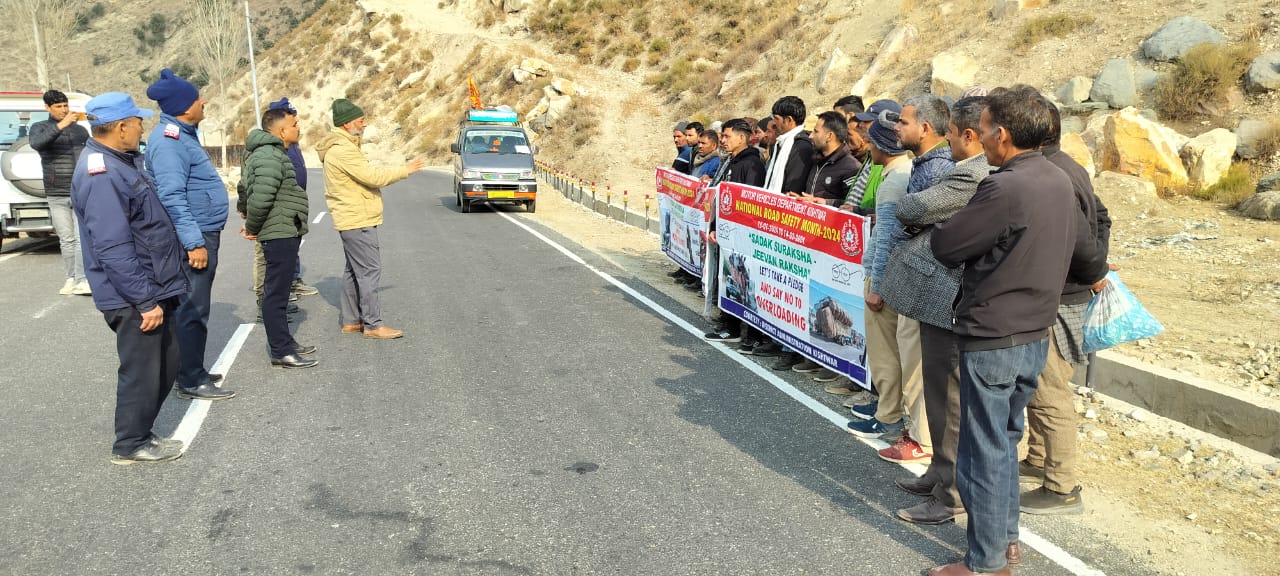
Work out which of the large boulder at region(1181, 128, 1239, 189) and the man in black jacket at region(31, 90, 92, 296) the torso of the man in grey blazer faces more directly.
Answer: the man in black jacket

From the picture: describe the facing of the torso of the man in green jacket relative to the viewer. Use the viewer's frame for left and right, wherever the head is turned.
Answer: facing to the right of the viewer

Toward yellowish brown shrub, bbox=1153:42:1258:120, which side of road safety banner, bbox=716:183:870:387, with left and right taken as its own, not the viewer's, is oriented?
back

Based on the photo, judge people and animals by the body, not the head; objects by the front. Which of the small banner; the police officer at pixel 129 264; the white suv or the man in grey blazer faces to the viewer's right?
the police officer

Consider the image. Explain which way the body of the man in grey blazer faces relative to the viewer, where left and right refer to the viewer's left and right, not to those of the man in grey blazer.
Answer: facing to the left of the viewer

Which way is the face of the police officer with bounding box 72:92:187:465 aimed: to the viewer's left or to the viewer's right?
to the viewer's right

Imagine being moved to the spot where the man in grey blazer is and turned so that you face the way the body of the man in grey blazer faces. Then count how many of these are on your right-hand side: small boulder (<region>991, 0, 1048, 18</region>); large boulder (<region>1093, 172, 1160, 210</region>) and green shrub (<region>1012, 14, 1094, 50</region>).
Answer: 3

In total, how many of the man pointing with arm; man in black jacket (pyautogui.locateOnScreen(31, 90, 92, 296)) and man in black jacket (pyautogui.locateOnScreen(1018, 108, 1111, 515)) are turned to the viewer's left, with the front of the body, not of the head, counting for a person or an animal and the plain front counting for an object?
1

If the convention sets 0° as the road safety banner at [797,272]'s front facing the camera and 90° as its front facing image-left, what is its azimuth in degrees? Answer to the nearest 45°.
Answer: approximately 45°

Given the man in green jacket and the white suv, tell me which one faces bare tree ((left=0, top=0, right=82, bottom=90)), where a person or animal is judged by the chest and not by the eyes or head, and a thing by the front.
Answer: the white suv

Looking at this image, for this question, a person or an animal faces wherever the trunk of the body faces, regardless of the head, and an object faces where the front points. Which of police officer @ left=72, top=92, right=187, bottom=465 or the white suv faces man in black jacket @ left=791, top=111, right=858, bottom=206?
the police officer

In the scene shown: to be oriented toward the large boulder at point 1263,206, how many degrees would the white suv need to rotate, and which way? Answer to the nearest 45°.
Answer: approximately 135° to its right

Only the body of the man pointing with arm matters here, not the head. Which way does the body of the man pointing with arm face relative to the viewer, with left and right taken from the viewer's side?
facing to the right of the viewer

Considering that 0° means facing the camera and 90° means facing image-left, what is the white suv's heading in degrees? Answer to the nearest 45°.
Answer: approximately 180°

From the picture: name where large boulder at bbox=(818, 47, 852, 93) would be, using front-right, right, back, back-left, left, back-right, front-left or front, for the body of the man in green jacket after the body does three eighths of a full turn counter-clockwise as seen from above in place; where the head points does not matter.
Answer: right

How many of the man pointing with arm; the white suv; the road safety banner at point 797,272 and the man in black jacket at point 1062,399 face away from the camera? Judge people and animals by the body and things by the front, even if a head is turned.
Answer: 1

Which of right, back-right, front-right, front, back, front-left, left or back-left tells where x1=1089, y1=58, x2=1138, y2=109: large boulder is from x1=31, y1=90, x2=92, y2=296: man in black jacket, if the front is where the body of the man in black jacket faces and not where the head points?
front-left
